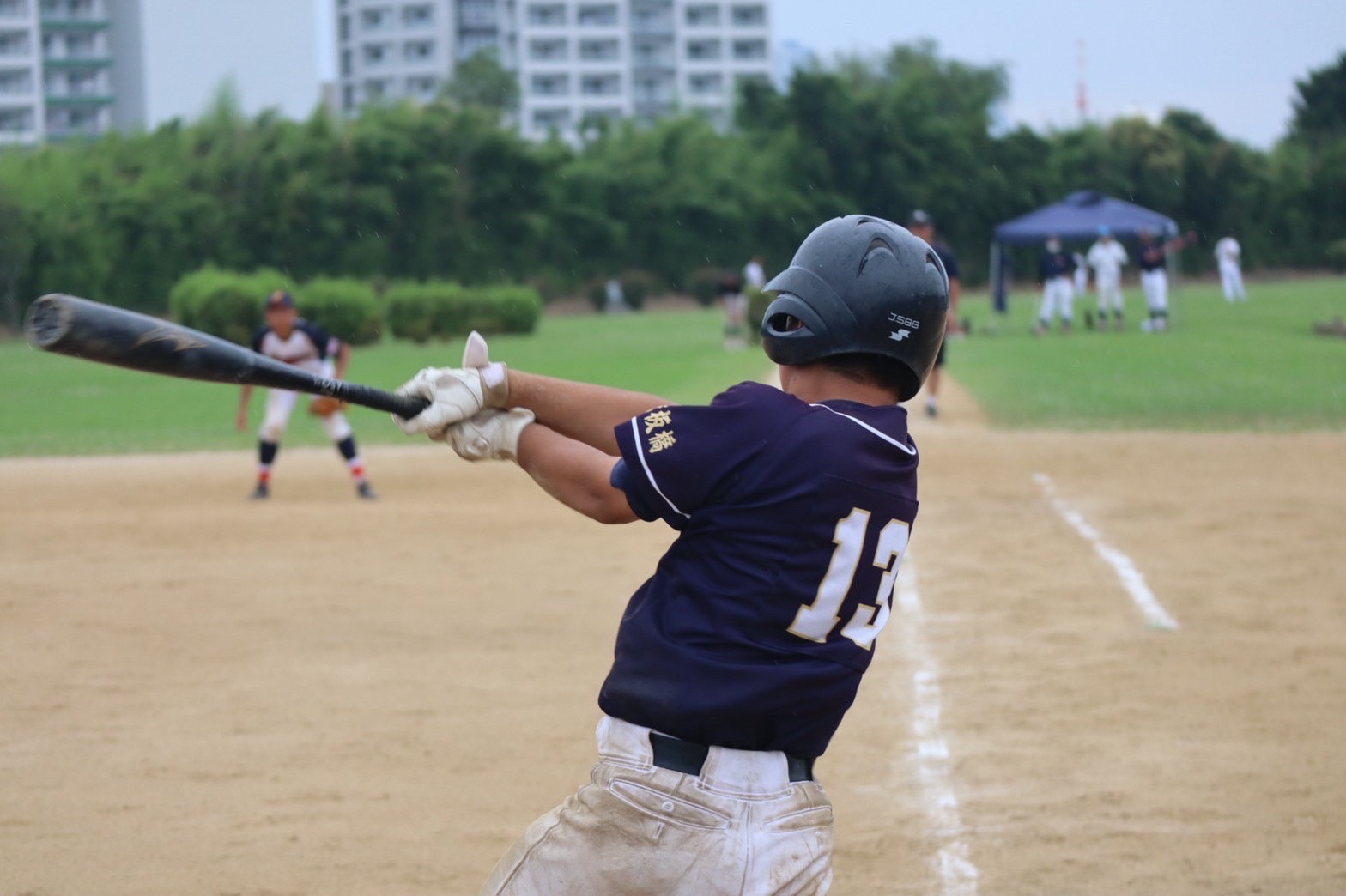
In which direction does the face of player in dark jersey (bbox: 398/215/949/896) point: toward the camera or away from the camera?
away from the camera

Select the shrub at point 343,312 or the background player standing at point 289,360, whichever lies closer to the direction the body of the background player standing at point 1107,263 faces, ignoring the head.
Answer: the background player standing

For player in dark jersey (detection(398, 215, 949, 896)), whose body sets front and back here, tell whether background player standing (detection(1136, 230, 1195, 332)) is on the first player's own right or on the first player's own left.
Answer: on the first player's own right

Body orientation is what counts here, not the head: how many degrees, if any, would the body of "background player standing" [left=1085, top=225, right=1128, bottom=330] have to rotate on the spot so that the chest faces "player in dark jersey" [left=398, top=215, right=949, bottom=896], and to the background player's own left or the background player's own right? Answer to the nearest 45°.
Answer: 0° — they already face them

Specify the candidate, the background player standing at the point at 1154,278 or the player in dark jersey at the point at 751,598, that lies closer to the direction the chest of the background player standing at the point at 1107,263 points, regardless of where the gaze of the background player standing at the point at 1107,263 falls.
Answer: the player in dark jersey

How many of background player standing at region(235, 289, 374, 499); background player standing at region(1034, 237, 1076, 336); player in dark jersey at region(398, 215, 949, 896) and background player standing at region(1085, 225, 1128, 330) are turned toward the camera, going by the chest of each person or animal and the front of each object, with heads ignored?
3

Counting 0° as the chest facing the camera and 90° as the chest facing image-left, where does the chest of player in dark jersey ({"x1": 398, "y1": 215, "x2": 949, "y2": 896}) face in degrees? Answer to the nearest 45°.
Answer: approximately 135°

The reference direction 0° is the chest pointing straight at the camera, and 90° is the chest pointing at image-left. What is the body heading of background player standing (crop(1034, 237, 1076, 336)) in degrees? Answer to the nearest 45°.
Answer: approximately 0°

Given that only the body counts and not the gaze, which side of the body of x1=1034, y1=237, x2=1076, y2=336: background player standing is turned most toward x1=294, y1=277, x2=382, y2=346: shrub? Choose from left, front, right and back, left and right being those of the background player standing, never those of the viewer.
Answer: right
